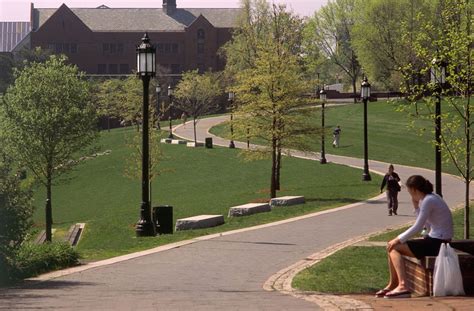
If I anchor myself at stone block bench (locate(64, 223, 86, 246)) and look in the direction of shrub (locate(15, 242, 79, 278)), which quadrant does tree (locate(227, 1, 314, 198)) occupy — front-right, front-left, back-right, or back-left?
back-left

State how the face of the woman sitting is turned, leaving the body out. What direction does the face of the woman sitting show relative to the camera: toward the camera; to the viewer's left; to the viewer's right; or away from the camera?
to the viewer's left

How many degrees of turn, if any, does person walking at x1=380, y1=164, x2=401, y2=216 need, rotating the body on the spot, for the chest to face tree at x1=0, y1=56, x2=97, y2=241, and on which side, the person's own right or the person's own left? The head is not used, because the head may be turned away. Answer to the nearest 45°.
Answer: approximately 45° to the person's own right

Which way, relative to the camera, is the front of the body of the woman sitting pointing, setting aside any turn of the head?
to the viewer's left

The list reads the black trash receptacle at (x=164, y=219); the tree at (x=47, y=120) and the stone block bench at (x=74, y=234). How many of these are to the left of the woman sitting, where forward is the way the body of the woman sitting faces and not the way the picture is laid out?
0

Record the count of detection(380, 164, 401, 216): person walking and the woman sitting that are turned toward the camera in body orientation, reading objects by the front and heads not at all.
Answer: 1

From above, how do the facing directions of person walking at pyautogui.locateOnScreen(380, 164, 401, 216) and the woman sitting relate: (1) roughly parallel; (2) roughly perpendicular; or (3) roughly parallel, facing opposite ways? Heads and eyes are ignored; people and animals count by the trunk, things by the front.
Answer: roughly perpendicular

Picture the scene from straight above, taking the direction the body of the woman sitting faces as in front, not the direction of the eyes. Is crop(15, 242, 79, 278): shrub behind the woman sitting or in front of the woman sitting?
in front

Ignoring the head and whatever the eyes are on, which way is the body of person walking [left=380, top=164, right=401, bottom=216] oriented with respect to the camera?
toward the camera

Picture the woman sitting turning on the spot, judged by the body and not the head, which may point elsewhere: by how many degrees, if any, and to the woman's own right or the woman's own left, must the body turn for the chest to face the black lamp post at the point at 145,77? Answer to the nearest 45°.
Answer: approximately 45° to the woman's own right

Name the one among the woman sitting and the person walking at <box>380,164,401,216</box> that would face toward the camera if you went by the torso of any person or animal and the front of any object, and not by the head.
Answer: the person walking

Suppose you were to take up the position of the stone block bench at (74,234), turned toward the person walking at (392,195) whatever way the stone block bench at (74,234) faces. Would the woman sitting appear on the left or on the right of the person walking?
right

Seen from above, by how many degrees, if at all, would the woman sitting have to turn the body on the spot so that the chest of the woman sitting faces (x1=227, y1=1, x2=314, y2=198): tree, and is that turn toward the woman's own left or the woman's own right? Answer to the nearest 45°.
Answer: approximately 90° to the woman's own right

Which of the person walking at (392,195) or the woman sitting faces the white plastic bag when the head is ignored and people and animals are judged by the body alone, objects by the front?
the person walking
